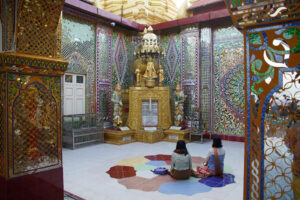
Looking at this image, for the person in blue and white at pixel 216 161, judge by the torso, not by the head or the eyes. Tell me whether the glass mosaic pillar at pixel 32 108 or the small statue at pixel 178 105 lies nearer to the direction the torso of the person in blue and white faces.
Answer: the small statue

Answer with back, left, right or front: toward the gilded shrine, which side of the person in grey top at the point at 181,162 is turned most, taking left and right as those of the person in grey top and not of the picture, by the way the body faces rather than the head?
front

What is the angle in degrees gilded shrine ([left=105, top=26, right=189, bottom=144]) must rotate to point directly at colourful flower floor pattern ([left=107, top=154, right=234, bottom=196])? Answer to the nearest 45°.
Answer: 0° — it already faces it

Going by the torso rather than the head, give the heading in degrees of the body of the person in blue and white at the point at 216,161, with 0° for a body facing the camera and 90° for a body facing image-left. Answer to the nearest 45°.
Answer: approximately 135°

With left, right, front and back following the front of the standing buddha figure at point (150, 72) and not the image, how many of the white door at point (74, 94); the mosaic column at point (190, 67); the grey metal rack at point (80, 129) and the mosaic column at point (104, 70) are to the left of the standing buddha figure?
1

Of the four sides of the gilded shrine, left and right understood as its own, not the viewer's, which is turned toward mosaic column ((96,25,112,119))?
right

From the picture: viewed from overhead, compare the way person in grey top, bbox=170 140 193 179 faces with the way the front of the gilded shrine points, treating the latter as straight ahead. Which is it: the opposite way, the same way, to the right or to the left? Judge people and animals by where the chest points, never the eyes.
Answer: the opposite way

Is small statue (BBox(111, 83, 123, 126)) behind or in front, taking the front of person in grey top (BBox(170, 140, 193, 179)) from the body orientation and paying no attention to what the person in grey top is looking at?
in front

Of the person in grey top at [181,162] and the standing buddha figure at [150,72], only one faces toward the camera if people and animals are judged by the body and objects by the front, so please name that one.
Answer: the standing buddha figure

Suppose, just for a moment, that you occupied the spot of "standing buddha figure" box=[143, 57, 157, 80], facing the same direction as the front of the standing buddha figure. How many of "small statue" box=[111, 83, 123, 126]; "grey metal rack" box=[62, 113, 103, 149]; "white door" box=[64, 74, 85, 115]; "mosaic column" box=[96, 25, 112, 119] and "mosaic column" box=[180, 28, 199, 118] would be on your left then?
1

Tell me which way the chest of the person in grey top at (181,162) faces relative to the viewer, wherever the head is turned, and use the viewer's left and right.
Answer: facing away from the viewer

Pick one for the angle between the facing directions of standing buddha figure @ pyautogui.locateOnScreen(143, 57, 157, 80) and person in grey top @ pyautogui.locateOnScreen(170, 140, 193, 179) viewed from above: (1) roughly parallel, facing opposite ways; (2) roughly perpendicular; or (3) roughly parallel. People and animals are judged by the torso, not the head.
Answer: roughly parallel, facing opposite ways

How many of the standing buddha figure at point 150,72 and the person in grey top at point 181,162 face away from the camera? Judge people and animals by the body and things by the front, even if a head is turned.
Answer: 1

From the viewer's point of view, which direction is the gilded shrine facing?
toward the camera

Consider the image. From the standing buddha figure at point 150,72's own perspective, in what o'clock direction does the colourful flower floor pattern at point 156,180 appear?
The colourful flower floor pattern is roughly at 12 o'clock from the standing buddha figure.

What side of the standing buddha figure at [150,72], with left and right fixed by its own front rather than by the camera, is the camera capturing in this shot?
front

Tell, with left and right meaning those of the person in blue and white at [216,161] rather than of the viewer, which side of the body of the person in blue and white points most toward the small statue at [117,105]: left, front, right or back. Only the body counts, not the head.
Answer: front

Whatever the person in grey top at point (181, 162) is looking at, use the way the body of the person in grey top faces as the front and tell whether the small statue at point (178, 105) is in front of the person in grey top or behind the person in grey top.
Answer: in front
